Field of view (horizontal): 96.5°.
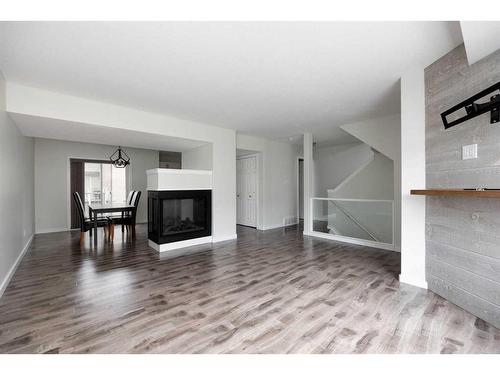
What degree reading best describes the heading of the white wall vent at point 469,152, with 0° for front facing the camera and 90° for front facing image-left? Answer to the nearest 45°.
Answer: approximately 45°

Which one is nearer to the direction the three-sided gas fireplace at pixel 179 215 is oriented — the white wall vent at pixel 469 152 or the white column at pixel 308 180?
the white wall vent

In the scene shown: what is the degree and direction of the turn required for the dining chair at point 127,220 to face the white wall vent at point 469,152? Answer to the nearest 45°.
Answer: approximately 135° to its left

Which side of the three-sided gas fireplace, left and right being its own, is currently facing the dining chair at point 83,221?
right

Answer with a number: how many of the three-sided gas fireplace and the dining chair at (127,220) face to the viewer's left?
1

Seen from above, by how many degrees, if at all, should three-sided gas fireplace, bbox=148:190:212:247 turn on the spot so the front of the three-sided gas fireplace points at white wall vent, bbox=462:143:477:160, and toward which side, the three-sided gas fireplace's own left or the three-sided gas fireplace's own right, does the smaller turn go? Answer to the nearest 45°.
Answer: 0° — it already faces it

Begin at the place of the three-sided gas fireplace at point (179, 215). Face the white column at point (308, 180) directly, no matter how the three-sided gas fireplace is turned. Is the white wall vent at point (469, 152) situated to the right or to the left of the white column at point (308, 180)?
right

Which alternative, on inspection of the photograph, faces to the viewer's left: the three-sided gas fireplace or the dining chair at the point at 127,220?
the dining chair

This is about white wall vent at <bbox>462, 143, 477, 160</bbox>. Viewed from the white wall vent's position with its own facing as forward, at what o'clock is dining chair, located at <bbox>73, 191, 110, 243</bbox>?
The dining chair is roughly at 1 o'clock from the white wall vent.

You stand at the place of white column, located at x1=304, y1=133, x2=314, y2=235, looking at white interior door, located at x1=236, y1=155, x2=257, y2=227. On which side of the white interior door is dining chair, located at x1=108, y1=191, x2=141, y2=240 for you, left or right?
left

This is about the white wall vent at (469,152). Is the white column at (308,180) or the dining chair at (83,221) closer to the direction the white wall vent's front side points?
the dining chair

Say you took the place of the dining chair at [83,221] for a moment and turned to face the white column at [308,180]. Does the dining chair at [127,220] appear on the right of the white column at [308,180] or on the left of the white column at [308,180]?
left

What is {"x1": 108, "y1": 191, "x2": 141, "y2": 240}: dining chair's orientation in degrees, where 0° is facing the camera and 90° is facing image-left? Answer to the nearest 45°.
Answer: approximately 90°
